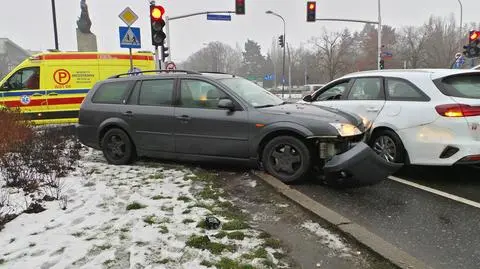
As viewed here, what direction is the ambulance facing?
to the viewer's left

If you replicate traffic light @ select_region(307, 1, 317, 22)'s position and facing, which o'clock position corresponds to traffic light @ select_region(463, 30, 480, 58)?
traffic light @ select_region(463, 30, 480, 58) is roughly at 10 o'clock from traffic light @ select_region(307, 1, 317, 22).

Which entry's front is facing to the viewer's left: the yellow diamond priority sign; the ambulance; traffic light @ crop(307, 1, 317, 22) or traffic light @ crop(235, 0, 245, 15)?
the ambulance

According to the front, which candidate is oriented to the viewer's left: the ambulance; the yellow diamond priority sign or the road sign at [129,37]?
the ambulance

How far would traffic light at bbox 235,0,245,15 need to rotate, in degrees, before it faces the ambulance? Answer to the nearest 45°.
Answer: approximately 45° to its right

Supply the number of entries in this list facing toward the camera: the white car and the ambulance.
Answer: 0

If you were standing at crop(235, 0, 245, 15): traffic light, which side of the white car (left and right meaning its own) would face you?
front

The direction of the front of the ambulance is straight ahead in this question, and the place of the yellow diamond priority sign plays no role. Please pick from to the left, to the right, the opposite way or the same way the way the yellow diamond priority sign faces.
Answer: to the left

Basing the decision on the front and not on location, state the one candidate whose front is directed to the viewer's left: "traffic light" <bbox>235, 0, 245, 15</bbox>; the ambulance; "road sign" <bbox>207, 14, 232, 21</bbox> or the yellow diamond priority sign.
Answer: the ambulance

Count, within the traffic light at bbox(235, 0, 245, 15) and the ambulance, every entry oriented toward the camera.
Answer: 1

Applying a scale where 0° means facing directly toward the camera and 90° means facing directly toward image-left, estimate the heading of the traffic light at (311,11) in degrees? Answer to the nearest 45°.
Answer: approximately 0°

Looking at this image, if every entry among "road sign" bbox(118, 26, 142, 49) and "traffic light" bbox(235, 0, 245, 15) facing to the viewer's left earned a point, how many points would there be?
0

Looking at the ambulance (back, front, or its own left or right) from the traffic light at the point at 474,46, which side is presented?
back
